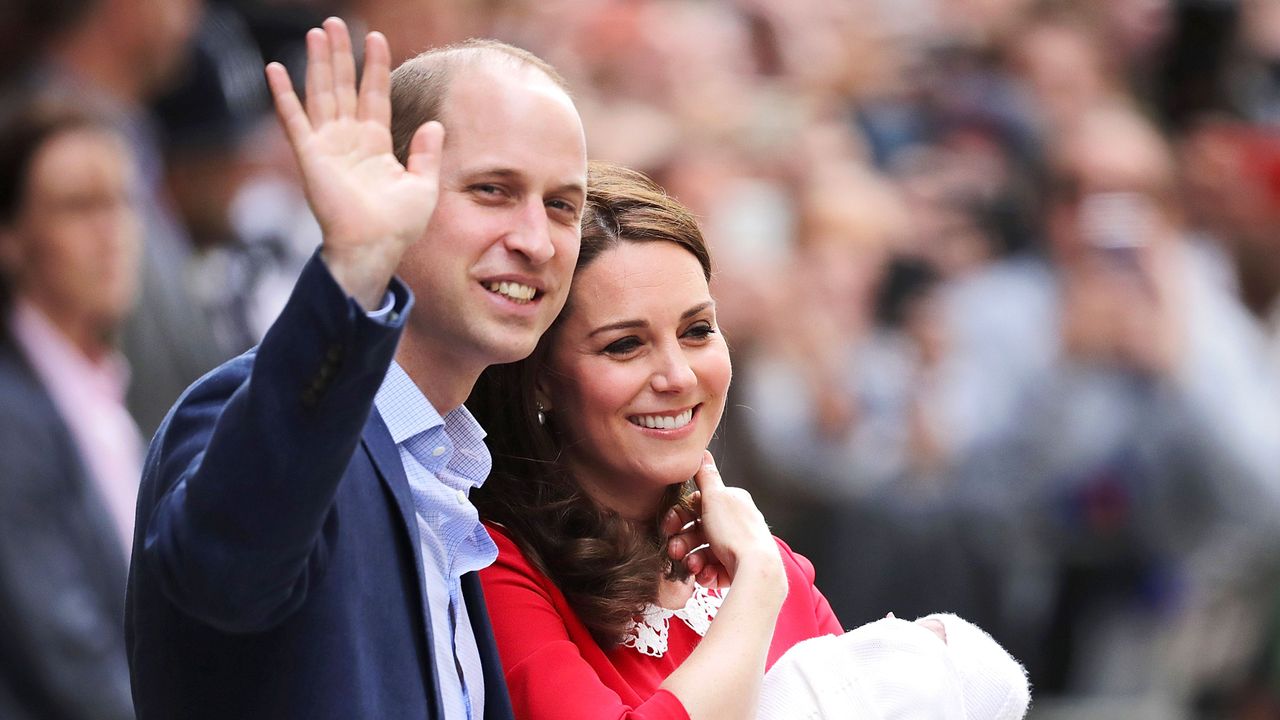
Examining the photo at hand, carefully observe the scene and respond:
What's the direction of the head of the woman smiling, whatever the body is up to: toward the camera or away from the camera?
toward the camera

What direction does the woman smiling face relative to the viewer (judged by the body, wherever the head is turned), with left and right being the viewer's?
facing the viewer and to the right of the viewer
